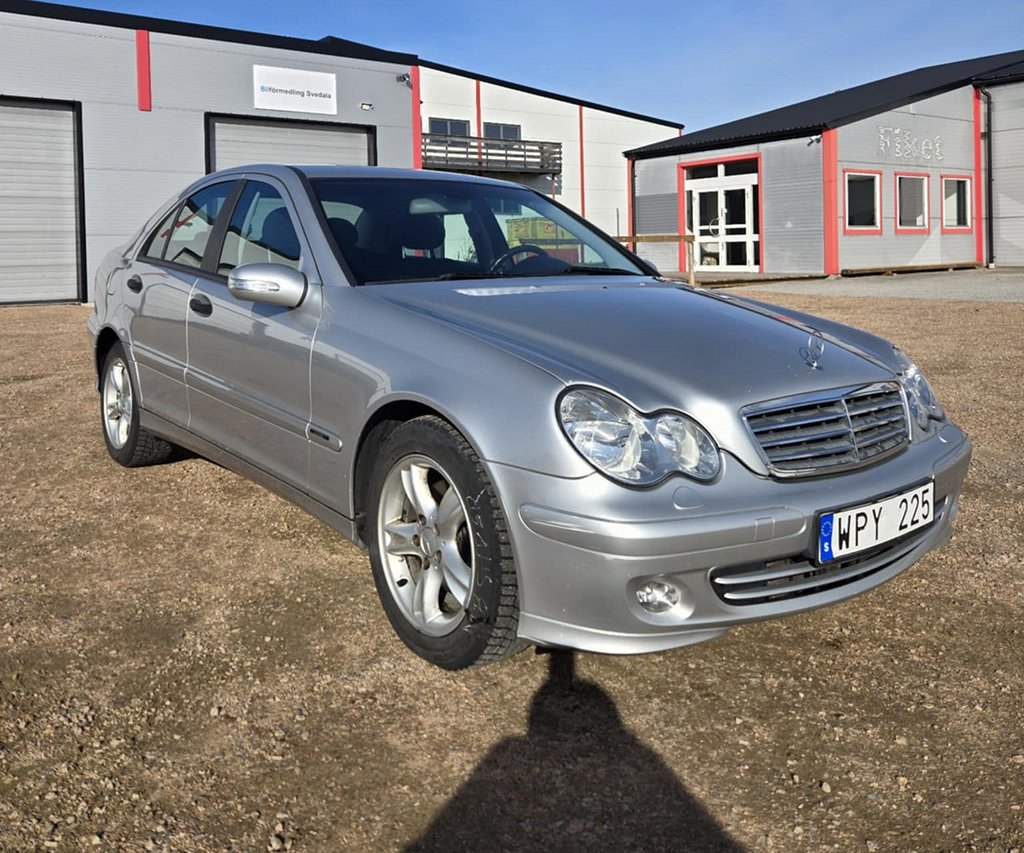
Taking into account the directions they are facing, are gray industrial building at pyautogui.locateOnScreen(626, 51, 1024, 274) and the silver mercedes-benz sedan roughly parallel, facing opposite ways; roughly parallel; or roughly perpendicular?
roughly perpendicular

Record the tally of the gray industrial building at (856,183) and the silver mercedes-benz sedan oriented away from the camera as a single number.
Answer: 0

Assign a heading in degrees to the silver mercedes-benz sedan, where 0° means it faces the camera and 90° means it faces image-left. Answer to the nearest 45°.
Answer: approximately 315°

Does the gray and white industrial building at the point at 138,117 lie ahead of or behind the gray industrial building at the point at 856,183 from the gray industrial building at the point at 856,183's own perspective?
ahead

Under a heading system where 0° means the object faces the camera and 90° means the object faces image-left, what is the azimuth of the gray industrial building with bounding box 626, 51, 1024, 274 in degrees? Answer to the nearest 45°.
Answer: approximately 45°

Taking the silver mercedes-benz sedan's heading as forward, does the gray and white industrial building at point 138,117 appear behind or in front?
behind

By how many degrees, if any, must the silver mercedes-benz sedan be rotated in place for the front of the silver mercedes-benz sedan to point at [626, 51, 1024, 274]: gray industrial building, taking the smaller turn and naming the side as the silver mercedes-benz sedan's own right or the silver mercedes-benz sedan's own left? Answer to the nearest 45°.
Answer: approximately 135° to the silver mercedes-benz sedan's own left

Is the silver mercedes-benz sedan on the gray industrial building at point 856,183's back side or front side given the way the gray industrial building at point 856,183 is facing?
on the front side
